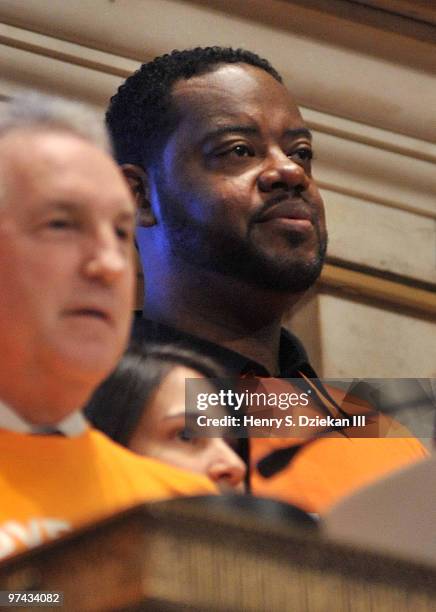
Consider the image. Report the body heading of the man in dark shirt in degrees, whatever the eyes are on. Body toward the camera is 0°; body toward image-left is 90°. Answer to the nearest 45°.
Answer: approximately 315°
